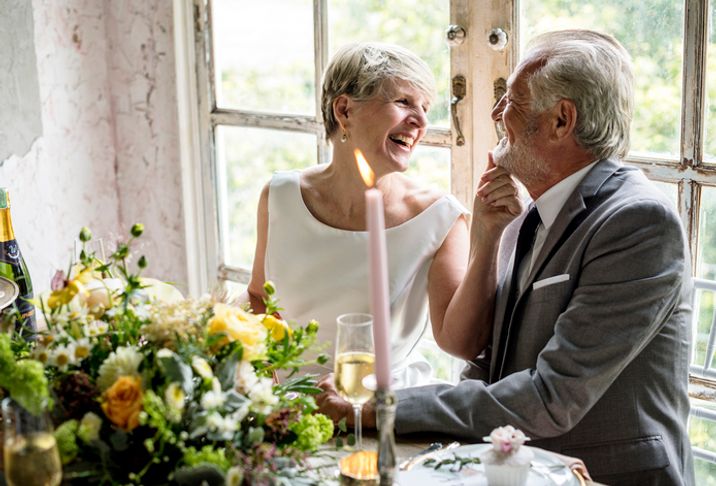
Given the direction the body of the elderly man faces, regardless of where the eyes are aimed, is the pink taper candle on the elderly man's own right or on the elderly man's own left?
on the elderly man's own left

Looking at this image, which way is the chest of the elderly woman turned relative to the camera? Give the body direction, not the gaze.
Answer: toward the camera

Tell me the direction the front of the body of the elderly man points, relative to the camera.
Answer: to the viewer's left

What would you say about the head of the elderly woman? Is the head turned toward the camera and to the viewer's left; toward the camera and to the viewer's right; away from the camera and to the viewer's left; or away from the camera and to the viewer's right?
toward the camera and to the viewer's right

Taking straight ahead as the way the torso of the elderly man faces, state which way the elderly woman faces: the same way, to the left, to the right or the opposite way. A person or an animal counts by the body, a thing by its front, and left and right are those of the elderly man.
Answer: to the left

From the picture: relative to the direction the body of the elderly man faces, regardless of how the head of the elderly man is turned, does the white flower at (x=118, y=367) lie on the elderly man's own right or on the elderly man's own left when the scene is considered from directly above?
on the elderly man's own left

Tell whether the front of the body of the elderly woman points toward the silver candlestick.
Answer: yes

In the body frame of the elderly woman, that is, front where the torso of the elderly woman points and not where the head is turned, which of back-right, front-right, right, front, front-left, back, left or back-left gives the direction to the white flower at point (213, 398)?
front

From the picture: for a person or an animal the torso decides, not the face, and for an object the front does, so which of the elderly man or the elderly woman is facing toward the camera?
the elderly woman

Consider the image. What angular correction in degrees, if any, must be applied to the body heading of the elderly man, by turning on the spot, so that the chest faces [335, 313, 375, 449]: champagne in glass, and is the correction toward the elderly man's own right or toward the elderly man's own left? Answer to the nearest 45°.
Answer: approximately 45° to the elderly man's own left

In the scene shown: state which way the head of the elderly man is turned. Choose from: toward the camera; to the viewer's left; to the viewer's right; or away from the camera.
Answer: to the viewer's left

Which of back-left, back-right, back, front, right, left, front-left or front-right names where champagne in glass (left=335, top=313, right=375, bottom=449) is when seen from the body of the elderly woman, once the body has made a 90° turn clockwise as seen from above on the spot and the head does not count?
left

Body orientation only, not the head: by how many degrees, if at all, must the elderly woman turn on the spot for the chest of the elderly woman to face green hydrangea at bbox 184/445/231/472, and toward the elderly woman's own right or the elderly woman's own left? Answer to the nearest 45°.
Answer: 0° — they already face it
